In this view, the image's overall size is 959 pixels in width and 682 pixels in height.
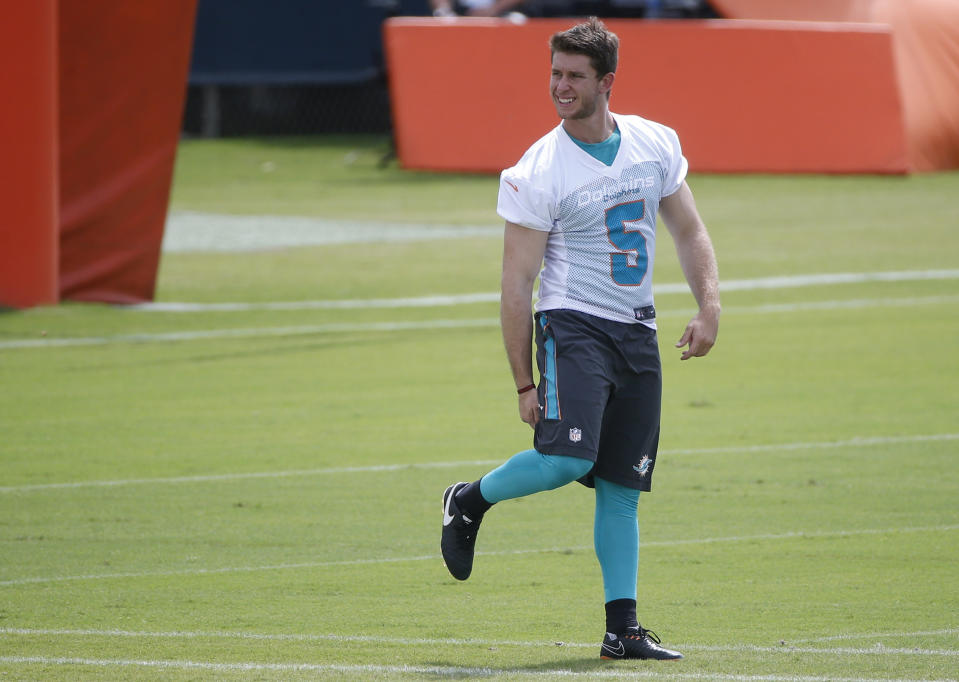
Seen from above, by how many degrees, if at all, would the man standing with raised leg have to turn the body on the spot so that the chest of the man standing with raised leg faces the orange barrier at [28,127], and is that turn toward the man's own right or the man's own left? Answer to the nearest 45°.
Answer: approximately 180°

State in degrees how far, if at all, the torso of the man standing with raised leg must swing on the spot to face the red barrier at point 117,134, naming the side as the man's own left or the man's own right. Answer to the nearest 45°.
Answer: approximately 180°

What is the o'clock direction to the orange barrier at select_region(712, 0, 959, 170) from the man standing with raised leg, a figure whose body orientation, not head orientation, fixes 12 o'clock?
The orange barrier is roughly at 8 o'clock from the man standing with raised leg.

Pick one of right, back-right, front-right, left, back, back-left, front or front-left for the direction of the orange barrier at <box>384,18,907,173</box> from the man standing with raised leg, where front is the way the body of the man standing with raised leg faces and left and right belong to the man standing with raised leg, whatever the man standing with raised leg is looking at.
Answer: back-left

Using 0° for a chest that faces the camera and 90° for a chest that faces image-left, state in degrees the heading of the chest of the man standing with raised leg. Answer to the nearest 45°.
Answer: approximately 315°
